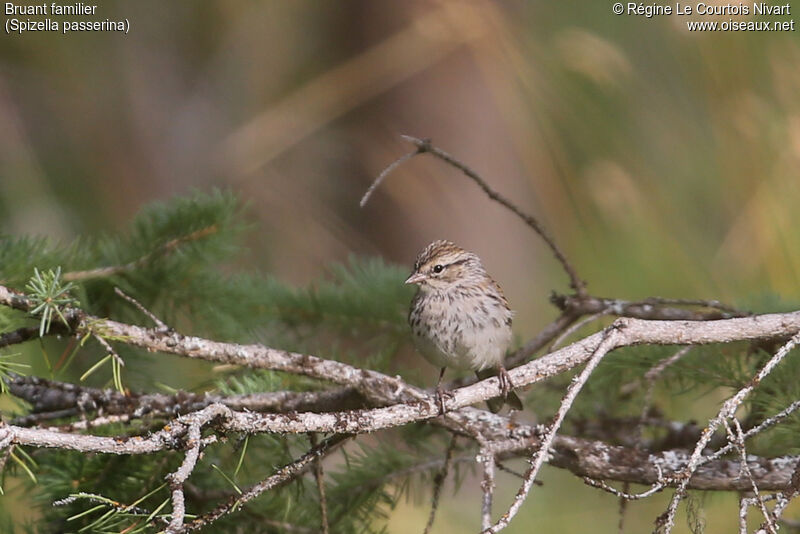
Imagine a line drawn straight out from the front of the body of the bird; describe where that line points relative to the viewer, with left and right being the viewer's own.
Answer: facing the viewer and to the left of the viewer

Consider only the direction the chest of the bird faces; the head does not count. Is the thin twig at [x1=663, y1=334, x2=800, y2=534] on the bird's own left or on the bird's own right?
on the bird's own left

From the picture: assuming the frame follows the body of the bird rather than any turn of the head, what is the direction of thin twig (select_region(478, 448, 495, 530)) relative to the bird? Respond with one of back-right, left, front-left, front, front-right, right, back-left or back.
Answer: front-left

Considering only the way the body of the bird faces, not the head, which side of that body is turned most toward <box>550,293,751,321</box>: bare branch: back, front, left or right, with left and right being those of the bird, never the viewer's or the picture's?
left

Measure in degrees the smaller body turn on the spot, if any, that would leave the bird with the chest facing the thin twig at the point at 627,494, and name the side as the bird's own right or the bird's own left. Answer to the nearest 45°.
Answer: approximately 45° to the bird's own left
